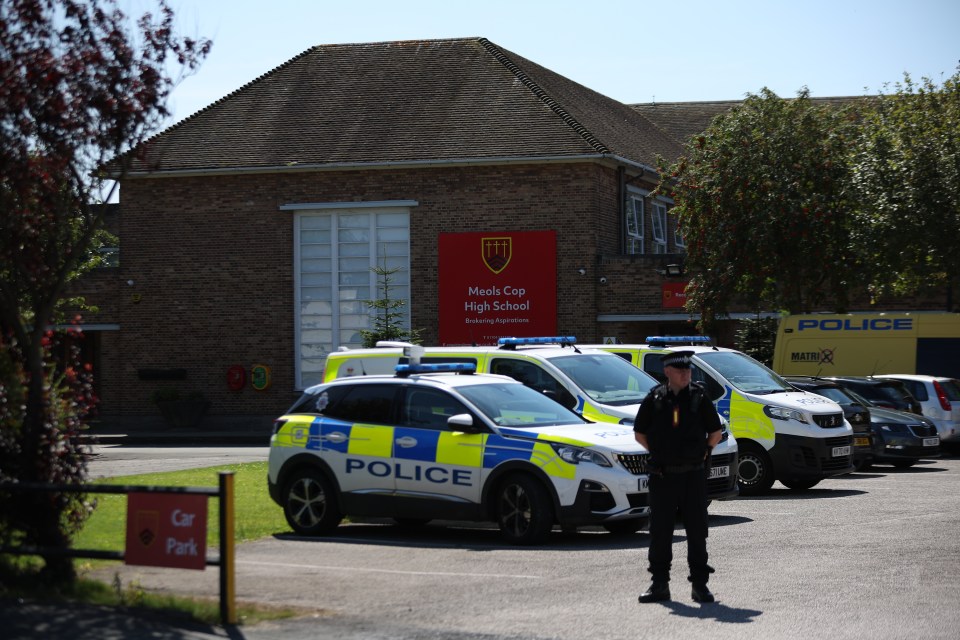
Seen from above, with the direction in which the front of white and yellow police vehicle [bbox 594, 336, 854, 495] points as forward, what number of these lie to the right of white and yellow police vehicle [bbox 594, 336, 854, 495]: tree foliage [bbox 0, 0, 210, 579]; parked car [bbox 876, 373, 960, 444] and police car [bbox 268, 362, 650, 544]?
2

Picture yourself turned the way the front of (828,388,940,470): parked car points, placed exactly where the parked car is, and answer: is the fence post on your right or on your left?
on your right

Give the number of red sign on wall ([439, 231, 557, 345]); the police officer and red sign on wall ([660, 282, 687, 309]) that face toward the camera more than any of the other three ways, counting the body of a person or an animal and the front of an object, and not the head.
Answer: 3

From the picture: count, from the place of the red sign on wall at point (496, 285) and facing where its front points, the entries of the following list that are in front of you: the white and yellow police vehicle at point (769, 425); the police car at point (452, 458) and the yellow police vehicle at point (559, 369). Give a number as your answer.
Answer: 3

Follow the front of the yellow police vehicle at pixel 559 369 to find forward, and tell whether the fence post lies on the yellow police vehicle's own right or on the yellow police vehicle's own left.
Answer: on the yellow police vehicle's own right

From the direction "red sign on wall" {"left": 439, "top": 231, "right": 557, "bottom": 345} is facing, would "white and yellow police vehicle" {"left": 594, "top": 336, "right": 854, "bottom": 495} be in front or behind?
in front

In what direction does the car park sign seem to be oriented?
toward the camera

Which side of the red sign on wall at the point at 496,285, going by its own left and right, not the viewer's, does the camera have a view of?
front

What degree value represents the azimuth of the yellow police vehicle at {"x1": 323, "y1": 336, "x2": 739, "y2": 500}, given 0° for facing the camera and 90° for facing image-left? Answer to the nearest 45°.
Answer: approximately 315°

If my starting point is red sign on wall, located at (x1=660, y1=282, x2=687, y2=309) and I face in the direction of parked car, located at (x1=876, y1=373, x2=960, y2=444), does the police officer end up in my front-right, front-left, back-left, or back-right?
front-right

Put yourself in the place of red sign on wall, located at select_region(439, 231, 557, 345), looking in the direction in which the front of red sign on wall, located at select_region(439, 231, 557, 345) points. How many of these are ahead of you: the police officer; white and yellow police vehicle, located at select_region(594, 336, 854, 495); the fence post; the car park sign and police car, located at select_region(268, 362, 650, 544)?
5
